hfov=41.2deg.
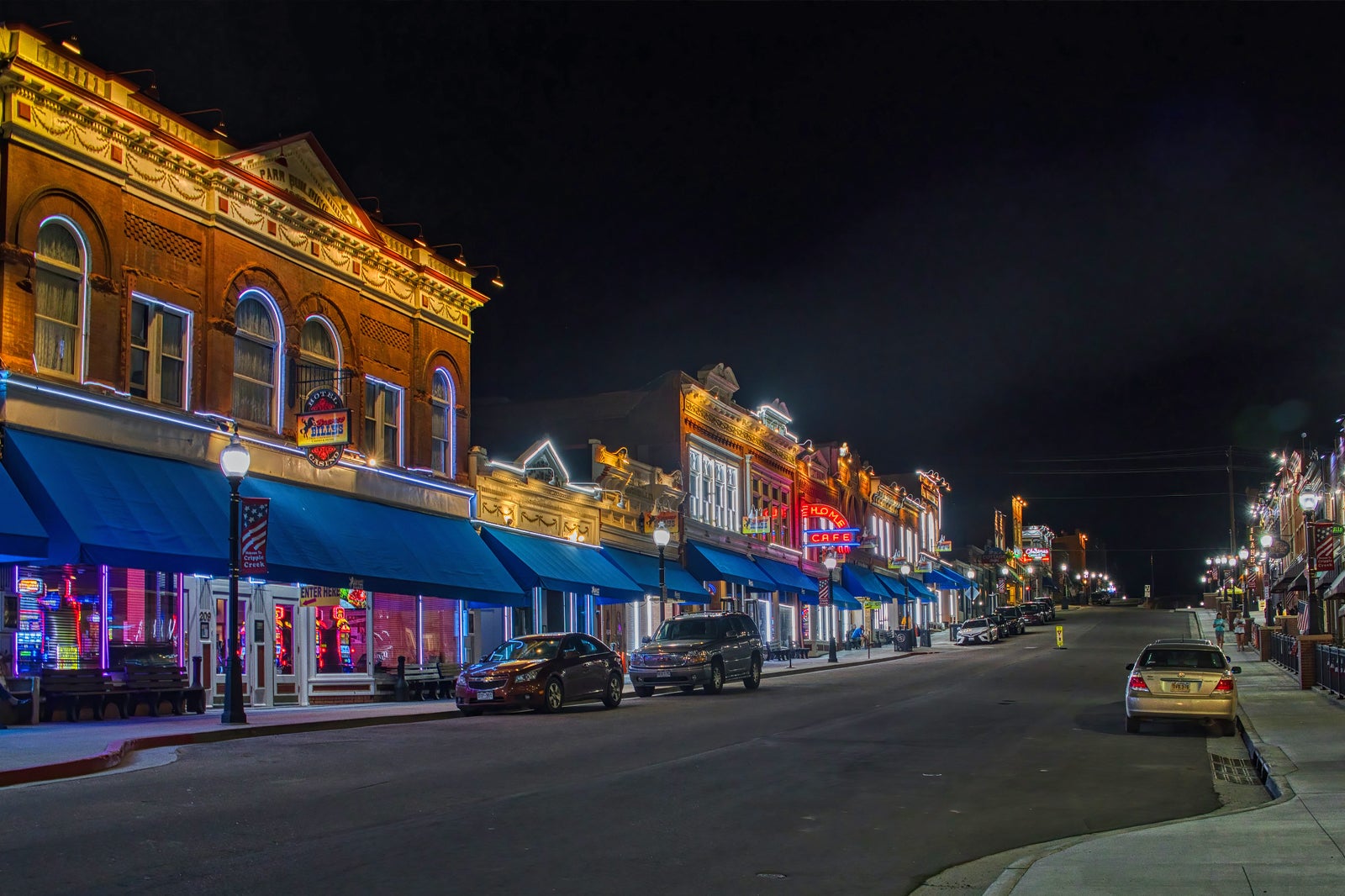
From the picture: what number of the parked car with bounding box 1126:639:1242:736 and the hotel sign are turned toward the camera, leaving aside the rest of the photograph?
1

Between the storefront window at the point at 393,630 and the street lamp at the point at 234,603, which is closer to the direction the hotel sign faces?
the street lamp

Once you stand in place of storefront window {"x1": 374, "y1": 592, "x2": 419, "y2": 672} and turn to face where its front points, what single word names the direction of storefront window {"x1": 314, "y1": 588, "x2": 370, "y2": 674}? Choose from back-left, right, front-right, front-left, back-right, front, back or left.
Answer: right

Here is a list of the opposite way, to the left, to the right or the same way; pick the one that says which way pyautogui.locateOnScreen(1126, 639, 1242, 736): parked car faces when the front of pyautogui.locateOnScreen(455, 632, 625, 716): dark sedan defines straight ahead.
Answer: the opposite way

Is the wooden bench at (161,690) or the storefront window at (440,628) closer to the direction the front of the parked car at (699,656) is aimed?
the wooden bench

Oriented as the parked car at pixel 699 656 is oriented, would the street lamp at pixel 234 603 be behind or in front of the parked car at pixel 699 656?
in front

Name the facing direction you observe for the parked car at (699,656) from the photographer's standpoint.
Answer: facing the viewer and to the left of the viewer

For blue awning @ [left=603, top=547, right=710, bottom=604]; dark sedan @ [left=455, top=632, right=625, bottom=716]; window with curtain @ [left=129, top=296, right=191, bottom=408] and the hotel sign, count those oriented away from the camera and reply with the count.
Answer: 0

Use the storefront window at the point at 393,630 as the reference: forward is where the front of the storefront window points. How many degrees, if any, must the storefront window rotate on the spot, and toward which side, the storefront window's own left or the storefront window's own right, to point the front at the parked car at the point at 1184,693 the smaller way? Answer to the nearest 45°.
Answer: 0° — it already faces it

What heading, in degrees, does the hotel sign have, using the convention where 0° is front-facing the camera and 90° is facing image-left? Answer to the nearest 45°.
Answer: approximately 0°

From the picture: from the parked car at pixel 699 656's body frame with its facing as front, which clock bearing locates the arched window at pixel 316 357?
The arched window is roughly at 1 o'clock from the parked car.

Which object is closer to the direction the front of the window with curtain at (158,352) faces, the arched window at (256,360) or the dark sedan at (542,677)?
the dark sedan

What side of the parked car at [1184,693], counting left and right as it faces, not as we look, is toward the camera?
back

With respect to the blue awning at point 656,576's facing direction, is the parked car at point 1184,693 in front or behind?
in front

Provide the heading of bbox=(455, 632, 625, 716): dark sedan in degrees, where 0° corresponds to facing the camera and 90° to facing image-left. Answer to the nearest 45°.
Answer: approximately 45°
